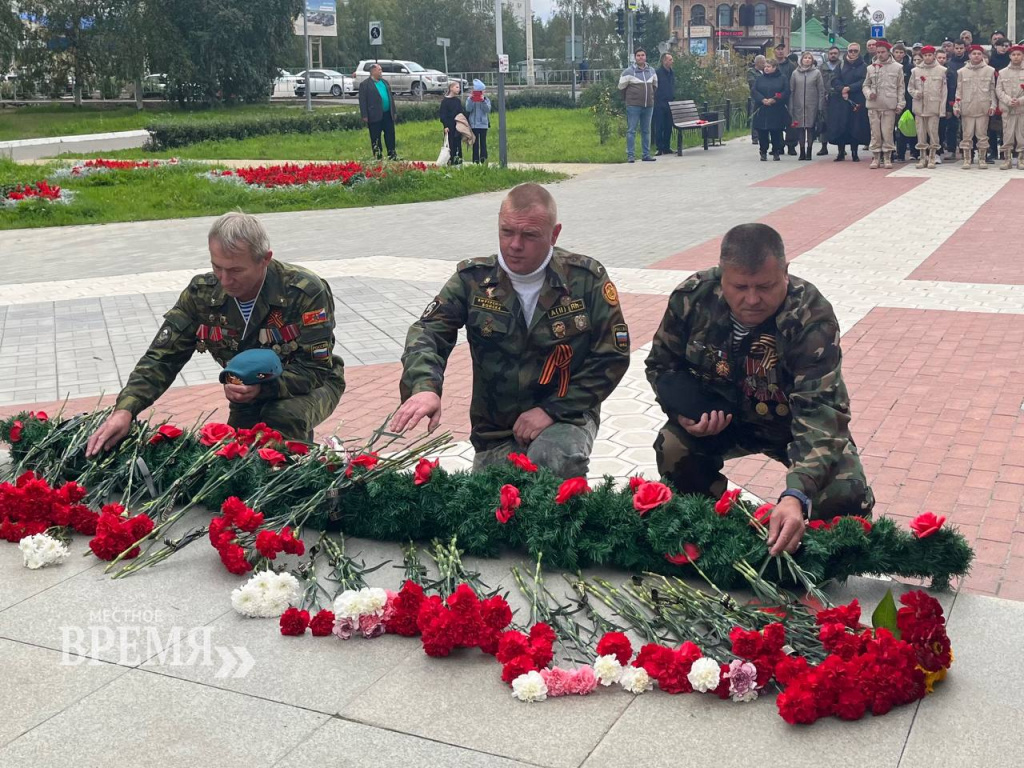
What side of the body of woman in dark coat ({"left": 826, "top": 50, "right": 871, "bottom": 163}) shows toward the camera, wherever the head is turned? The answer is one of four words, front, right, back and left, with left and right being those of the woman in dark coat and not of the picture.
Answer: front

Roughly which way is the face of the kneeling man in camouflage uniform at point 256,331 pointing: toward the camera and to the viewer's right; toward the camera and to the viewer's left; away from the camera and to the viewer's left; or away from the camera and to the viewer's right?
toward the camera and to the viewer's left

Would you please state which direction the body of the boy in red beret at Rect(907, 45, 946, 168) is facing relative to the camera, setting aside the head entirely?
toward the camera

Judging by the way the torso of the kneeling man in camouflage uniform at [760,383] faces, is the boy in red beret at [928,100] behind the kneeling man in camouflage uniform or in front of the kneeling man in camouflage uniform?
behind

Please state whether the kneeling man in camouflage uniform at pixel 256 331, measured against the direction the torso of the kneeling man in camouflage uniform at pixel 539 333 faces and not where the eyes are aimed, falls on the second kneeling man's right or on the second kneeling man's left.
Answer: on the second kneeling man's right

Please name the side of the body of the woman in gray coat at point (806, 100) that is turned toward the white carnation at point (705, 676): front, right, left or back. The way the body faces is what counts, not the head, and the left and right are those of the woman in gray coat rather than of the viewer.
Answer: front

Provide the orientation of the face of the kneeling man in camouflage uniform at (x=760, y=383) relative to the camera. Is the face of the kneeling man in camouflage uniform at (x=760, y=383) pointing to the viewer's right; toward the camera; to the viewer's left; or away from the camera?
toward the camera

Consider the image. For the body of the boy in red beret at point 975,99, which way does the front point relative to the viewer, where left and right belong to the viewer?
facing the viewer

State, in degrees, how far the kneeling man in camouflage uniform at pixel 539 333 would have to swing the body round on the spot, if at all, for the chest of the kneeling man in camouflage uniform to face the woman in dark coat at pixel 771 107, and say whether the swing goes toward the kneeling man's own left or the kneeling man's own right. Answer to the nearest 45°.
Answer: approximately 180°

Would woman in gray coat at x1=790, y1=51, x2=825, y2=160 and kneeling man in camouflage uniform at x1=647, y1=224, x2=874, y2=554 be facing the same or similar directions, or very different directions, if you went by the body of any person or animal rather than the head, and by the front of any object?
same or similar directions

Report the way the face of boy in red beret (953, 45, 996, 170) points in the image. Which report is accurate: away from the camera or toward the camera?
toward the camera

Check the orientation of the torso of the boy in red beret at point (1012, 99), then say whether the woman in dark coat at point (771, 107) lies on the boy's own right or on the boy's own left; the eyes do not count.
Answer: on the boy's own right

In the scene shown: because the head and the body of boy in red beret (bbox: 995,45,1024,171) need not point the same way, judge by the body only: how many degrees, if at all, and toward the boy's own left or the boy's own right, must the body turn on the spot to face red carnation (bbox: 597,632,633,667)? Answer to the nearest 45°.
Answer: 0° — they already face it

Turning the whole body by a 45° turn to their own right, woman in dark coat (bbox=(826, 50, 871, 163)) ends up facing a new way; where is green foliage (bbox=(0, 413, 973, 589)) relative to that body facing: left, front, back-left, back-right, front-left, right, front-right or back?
front-left

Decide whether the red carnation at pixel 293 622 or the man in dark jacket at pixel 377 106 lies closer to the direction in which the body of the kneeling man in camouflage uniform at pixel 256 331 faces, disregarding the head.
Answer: the red carnation

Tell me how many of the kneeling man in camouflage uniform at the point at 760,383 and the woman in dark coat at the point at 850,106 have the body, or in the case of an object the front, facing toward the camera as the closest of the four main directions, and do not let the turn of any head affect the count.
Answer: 2

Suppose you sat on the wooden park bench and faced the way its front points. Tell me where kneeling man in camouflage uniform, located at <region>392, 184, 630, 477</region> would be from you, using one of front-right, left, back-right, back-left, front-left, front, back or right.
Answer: front-right
